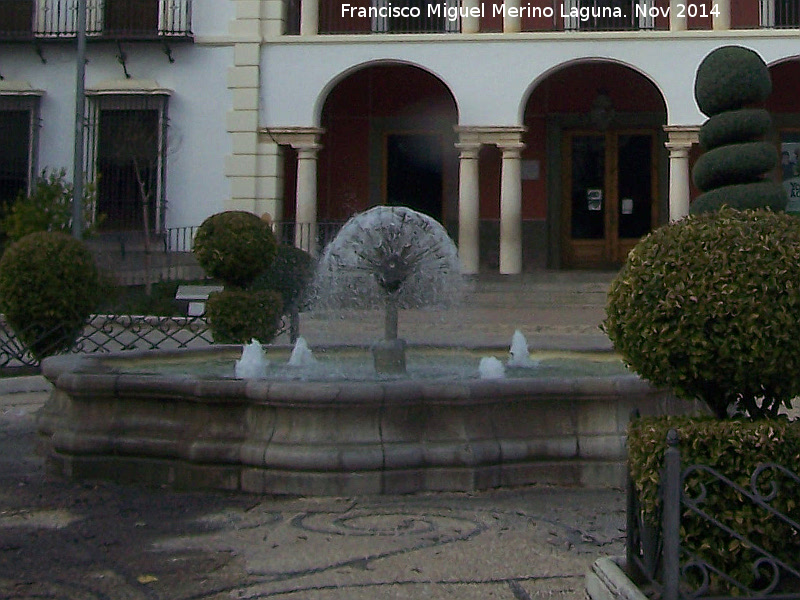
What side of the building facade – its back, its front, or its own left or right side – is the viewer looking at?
front

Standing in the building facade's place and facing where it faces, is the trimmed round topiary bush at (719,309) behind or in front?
in front

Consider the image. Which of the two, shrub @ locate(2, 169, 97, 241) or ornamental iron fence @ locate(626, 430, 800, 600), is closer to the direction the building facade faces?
the ornamental iron fence

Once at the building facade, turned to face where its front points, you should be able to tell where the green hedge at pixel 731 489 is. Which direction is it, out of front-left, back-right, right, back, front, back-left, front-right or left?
front

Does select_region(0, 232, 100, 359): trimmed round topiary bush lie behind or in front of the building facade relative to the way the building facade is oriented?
in front

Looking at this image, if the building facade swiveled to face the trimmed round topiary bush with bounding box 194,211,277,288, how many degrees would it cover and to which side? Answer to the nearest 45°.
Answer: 0° — it already faces it

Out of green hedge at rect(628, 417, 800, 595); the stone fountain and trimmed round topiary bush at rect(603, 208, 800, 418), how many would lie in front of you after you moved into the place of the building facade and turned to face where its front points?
3

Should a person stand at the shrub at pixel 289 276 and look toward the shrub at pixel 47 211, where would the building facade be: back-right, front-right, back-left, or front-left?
front-right

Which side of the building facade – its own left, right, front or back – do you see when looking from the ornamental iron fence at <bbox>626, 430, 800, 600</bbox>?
front

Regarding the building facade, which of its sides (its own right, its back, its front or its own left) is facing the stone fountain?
front
